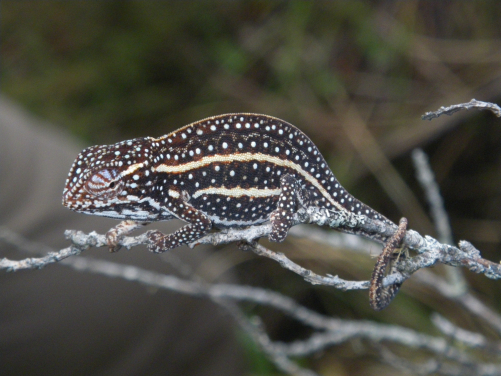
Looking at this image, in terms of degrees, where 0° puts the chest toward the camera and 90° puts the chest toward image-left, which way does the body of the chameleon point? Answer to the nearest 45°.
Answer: approximately 90°
